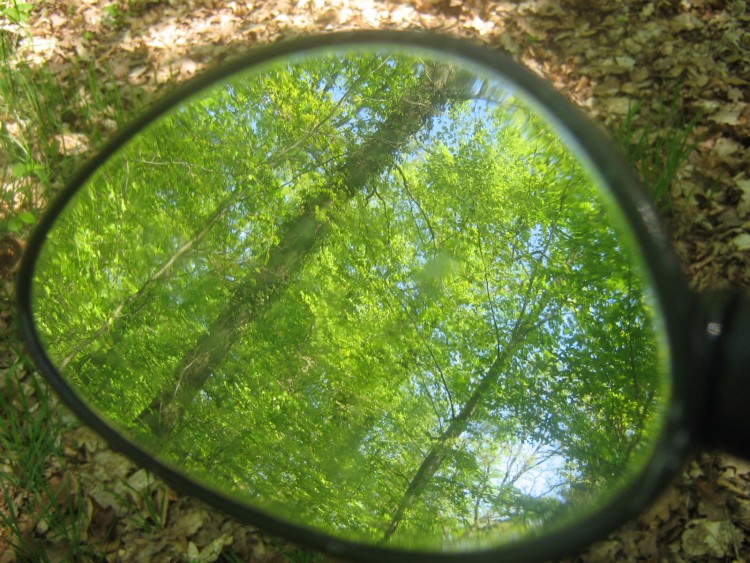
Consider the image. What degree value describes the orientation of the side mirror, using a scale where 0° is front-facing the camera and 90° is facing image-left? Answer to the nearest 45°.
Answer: approximately 0°
